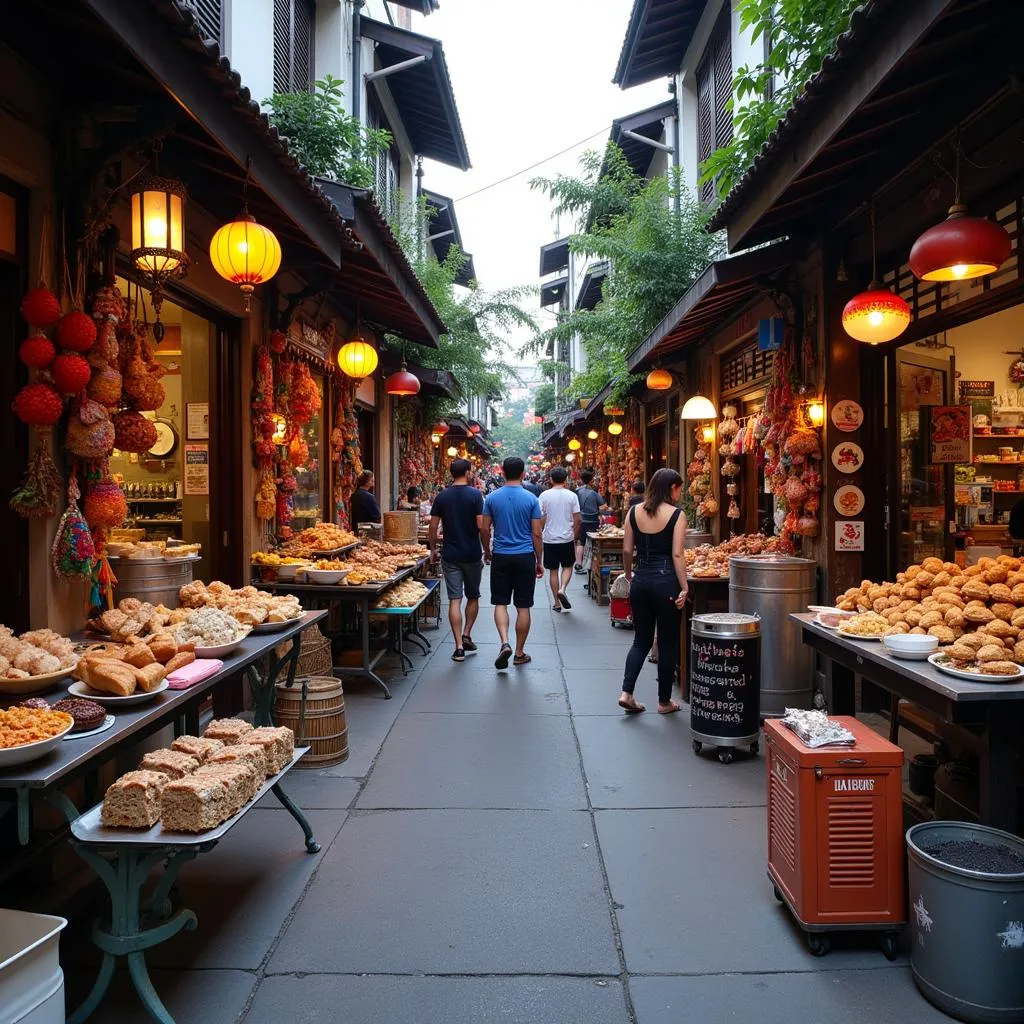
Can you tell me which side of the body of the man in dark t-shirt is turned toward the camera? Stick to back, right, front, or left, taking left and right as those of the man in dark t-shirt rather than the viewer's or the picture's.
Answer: back

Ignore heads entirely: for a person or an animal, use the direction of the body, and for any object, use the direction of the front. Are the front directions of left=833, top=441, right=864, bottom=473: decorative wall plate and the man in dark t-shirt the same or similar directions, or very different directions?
very different directions

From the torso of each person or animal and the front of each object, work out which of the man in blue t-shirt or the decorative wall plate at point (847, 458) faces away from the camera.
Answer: the man in blue t-shirt

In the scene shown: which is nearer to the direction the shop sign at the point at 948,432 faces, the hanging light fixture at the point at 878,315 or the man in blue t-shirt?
the hanging light fixture

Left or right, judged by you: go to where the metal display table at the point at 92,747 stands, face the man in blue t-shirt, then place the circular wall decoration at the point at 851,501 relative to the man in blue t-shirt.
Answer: right

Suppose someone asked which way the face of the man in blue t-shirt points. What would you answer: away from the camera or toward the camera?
away from the camera

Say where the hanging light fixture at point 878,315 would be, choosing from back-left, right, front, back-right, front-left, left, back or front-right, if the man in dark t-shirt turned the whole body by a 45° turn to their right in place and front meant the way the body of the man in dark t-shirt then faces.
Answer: right

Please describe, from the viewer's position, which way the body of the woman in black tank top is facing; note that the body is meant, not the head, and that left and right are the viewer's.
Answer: facing away from the viewer and to the right of the viewer

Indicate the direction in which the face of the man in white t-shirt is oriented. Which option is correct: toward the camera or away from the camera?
away from the camera
